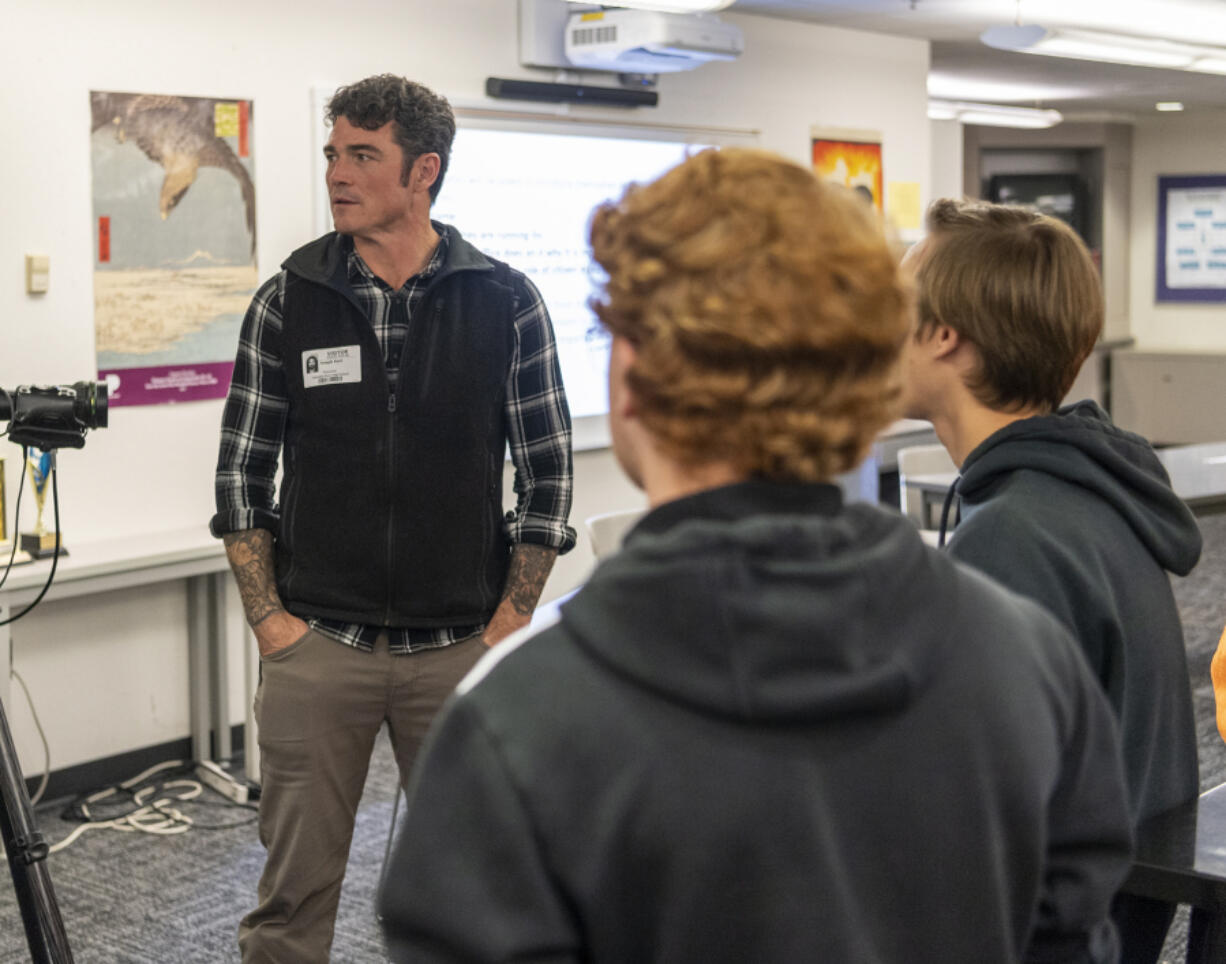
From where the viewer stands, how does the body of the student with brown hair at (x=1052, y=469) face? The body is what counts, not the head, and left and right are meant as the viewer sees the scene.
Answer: facing away from the viewer and to the left of the viewer

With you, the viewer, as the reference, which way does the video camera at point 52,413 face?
facing to the right of the viewer

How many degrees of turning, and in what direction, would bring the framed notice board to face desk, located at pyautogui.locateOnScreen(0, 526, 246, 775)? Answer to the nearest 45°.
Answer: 0° — it already faces it

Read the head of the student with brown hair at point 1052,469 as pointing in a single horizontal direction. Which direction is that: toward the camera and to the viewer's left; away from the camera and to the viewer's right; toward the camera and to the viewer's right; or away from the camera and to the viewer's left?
away from the camera and to the viewer's left

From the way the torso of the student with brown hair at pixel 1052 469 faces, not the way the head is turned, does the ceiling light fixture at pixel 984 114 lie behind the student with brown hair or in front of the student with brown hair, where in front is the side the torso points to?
in front

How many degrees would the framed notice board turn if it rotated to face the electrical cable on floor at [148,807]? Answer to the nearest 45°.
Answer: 0° — it already faces it

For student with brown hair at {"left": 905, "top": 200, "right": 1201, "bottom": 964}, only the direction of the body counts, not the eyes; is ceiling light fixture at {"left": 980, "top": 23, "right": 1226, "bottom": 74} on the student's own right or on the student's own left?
on the student's own right

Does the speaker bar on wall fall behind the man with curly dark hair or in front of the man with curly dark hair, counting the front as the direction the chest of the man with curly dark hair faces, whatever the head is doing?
behind

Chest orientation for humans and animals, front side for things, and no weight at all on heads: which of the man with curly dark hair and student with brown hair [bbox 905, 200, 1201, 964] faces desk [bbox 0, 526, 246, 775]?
the student with brown hair

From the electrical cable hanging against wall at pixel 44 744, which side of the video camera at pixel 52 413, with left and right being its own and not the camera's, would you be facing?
left
